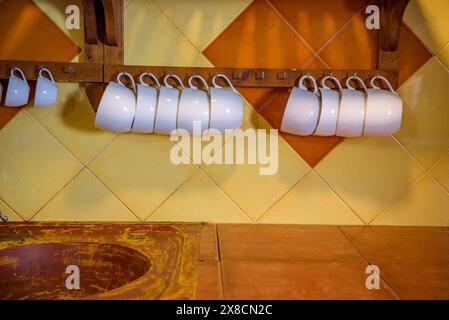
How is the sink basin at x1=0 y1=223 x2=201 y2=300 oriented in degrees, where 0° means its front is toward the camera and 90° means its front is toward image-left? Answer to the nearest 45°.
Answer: approximately 0°
